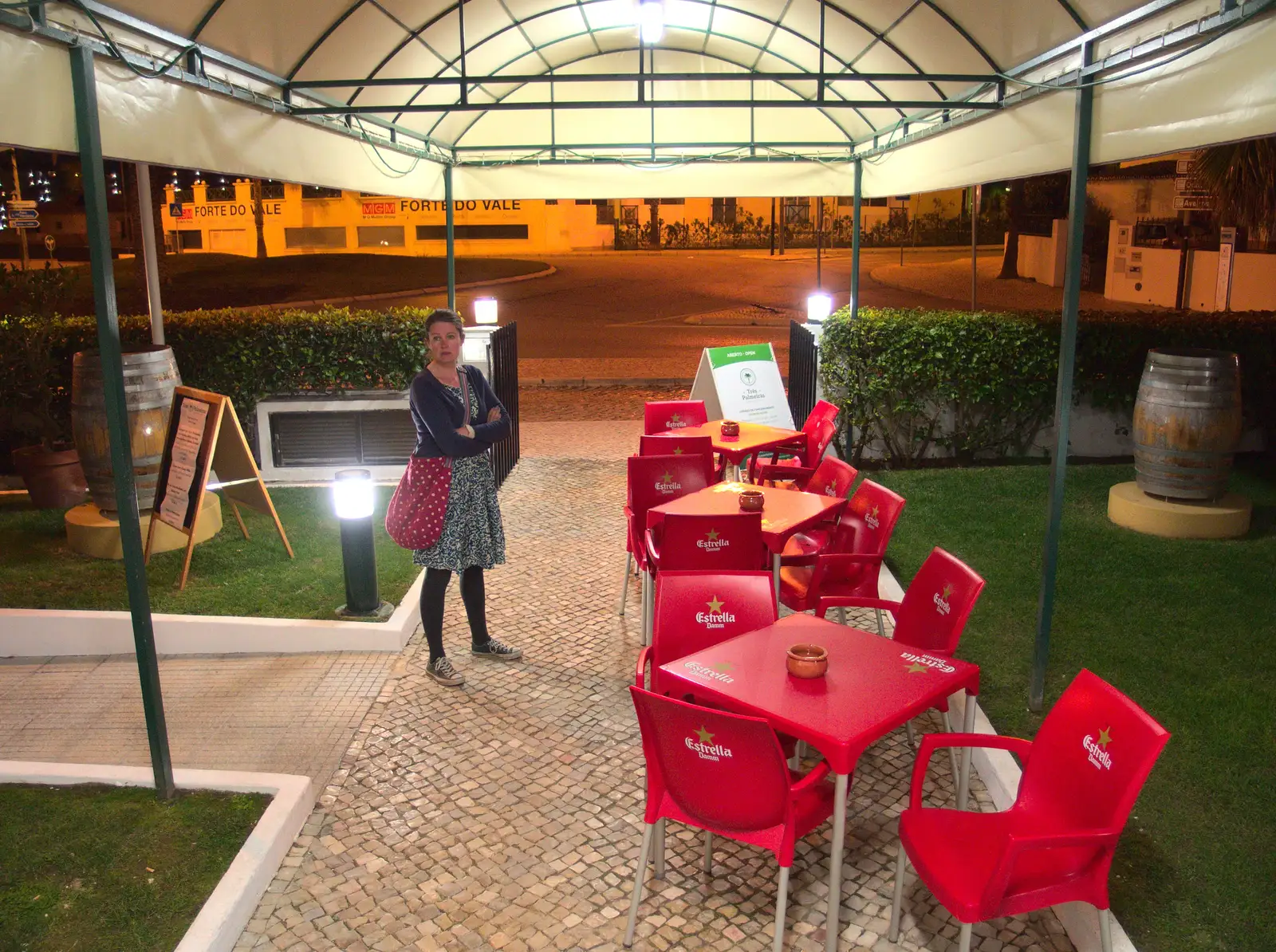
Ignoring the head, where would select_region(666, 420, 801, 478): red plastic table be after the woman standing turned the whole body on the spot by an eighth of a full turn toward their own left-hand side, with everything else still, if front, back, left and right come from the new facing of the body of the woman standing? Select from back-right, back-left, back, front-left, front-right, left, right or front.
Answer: front-left

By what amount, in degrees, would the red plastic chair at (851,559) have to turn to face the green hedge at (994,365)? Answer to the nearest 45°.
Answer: approximately 135° to its right

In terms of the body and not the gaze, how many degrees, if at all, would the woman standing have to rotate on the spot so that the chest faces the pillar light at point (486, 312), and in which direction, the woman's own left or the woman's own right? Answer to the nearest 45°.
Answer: approximately 135° to the woman's own left

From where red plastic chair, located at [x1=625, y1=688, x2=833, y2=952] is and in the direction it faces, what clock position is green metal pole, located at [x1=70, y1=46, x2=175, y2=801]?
The green metal pole is roughly at 8 o'clock from the red plastic chair.

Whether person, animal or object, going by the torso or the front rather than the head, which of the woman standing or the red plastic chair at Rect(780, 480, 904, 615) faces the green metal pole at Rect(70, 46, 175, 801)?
the red plastic chair

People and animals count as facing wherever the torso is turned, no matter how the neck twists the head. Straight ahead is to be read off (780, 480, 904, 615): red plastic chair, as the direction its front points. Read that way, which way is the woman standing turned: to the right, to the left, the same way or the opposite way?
to the left

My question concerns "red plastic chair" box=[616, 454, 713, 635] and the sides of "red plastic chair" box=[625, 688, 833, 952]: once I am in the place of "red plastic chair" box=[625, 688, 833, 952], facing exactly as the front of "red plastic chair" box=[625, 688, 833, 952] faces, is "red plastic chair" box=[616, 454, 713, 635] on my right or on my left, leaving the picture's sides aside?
on my left

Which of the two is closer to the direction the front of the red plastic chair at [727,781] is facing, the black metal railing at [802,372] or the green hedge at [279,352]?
the black metal railing

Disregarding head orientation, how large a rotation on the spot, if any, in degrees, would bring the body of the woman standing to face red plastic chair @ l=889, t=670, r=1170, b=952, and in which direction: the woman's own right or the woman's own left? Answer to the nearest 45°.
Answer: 0° — they already face it

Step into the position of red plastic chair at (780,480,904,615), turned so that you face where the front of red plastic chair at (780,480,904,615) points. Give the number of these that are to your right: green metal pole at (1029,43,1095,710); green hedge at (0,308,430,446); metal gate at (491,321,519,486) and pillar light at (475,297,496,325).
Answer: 3
